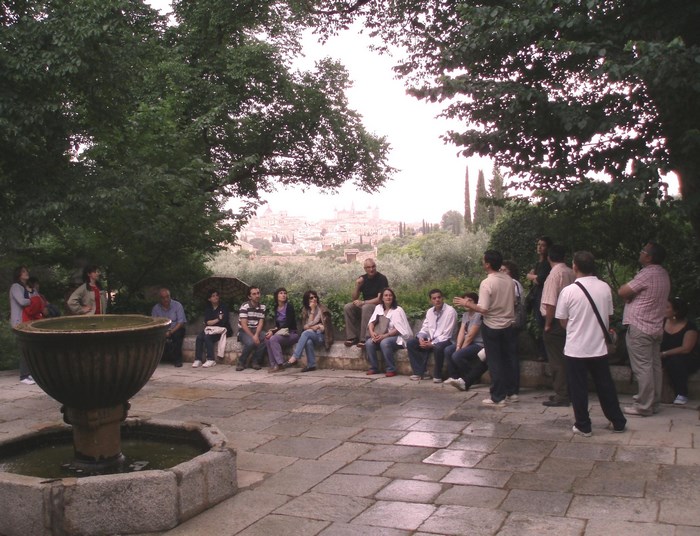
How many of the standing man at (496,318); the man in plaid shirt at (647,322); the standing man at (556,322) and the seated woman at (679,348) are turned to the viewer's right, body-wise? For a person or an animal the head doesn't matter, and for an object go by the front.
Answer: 0

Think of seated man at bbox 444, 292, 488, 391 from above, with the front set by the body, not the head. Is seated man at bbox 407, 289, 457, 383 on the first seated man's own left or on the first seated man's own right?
on the first seated man's own right

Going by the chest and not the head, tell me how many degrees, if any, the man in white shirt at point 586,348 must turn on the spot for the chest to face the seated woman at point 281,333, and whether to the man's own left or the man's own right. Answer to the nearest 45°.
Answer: approximately 45° to the man's own left

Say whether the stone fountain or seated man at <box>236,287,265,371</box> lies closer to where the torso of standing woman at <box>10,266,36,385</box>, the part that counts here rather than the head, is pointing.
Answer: the seated man

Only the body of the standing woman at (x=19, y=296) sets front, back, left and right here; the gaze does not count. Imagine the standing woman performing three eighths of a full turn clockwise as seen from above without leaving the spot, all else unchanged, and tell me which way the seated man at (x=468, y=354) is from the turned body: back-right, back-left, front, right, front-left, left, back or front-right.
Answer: left

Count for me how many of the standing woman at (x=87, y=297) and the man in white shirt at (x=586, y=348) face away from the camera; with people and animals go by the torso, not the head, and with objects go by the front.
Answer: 1

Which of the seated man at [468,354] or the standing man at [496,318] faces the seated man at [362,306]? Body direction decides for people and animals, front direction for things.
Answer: the standing man

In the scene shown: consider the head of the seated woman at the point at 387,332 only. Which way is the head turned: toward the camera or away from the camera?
toward the camera

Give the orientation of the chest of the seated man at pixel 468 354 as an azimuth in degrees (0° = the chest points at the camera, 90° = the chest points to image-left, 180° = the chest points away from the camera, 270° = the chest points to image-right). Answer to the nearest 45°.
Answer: approximately 45°

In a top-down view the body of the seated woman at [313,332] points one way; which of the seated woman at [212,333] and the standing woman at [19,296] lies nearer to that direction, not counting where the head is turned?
the standing woman

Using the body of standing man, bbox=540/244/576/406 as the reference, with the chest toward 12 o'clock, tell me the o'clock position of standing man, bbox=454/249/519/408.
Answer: standing man, bbox=454/249/519/408 is roughly at 12 o'clock from standing man, bbox=540/244/576/406.

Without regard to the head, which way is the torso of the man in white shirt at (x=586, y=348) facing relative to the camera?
away from the camera

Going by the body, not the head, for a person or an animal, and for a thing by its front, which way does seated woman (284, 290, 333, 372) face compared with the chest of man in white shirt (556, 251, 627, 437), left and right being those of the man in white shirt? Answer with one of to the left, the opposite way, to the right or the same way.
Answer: the opposite way
